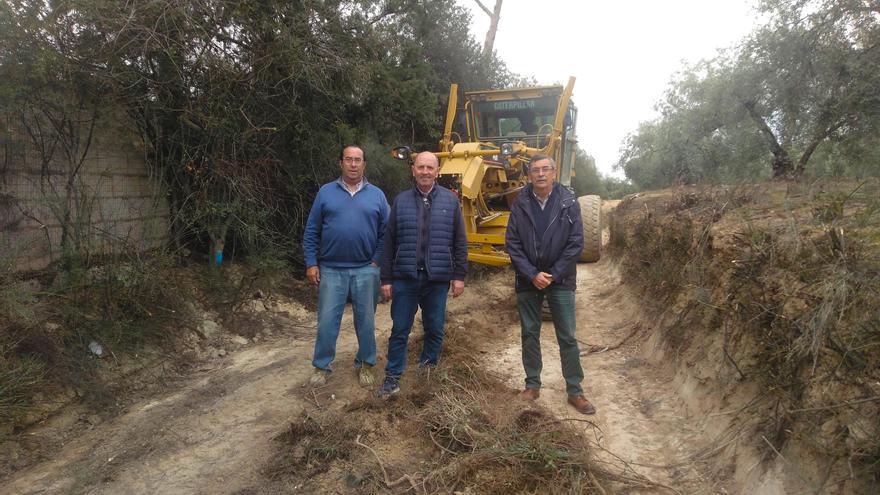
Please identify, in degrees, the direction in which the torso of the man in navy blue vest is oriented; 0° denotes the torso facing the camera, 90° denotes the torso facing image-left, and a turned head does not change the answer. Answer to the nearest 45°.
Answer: approximately 0°

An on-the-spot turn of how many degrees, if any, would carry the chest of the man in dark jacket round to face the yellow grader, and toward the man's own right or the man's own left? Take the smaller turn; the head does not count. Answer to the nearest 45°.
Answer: approximately 180°

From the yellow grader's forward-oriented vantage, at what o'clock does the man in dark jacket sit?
The man in dark jacket is roughly at 12 o'clock from the yellow grader.

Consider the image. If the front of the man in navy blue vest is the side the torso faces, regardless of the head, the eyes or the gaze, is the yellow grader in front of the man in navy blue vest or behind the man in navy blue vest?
behind

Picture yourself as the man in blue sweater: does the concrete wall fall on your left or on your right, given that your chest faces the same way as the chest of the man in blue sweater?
on your right

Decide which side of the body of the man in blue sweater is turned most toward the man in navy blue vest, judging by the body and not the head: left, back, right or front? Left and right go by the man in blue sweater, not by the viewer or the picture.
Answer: left

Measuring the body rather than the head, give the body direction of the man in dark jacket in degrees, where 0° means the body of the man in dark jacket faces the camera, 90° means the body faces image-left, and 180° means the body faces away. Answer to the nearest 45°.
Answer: approximately 0°

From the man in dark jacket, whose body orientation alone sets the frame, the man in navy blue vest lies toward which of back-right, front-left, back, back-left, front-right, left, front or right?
right
